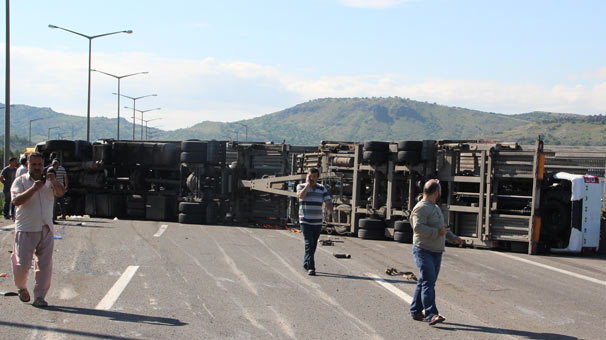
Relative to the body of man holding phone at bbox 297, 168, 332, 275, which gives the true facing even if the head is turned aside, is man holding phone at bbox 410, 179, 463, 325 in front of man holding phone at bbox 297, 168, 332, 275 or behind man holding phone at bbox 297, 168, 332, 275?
in front

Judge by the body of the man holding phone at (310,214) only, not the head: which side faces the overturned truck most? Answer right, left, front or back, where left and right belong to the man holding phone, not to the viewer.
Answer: back

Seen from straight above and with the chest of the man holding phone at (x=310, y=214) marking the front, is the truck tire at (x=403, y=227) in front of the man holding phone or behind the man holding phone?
behind

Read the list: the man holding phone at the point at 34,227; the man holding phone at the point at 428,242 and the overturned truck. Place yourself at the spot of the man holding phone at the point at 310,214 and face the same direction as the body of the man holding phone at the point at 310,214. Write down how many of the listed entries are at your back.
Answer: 1

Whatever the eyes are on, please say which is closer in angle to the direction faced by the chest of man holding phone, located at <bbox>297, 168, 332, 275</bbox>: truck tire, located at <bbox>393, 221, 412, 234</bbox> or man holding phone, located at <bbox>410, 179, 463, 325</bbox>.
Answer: the man holding phone

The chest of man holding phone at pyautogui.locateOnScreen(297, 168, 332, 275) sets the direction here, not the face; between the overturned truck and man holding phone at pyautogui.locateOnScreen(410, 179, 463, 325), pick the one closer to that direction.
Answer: the man holding phone

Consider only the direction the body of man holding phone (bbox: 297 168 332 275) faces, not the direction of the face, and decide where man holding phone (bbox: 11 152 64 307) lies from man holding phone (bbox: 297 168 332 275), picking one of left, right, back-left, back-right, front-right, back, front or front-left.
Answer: front-right

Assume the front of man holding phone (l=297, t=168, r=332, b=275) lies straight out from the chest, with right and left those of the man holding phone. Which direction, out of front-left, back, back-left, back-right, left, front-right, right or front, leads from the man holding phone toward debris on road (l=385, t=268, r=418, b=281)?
left
